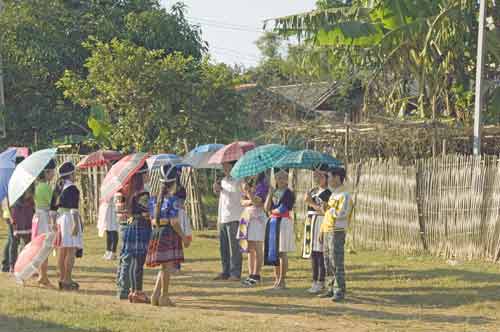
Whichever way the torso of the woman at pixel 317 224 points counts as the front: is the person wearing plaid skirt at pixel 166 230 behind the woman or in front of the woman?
in front

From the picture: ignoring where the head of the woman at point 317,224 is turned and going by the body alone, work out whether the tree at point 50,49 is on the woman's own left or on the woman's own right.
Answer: on the woman's own right

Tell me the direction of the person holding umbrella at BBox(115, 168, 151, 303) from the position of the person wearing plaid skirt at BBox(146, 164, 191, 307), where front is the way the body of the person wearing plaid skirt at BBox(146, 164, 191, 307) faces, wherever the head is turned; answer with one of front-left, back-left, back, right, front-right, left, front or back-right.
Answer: left

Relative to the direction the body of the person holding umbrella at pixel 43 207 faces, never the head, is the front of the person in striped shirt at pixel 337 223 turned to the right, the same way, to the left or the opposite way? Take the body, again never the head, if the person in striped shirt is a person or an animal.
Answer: the opposite way

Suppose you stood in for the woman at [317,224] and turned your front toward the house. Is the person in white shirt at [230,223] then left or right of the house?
left

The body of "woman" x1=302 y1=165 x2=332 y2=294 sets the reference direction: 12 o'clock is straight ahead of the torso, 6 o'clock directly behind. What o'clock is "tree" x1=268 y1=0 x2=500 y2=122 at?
The tree is roughly at 5 o'clock from the woman.

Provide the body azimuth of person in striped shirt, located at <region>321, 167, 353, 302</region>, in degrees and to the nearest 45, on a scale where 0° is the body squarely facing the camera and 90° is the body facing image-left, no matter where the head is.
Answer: approximately 90°

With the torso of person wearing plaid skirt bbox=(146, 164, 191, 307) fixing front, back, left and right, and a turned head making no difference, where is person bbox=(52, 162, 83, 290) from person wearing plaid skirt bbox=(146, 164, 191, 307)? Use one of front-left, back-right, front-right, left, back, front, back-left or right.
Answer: left

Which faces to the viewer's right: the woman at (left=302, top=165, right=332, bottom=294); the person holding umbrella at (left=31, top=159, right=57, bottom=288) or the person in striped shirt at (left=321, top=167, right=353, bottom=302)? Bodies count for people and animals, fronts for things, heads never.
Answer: the person holding umbrella

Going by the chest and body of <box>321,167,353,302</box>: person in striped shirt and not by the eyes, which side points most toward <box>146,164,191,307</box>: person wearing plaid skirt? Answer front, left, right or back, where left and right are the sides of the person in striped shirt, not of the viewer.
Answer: front

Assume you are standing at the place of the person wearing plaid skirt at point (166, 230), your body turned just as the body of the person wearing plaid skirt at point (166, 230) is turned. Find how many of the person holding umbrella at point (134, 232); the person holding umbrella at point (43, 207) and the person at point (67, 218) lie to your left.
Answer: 3

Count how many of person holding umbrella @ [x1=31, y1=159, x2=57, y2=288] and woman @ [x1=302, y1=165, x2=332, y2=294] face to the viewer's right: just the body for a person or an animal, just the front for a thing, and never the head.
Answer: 1

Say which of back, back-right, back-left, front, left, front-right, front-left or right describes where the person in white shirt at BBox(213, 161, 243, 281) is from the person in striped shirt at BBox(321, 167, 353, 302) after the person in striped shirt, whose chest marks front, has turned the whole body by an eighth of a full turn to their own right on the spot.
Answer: front

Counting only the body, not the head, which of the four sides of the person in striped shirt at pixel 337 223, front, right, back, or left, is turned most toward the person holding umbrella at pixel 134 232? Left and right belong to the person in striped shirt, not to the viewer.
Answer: front

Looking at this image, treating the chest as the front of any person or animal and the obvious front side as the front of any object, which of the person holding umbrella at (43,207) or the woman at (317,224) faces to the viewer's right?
the person holding umbrella
